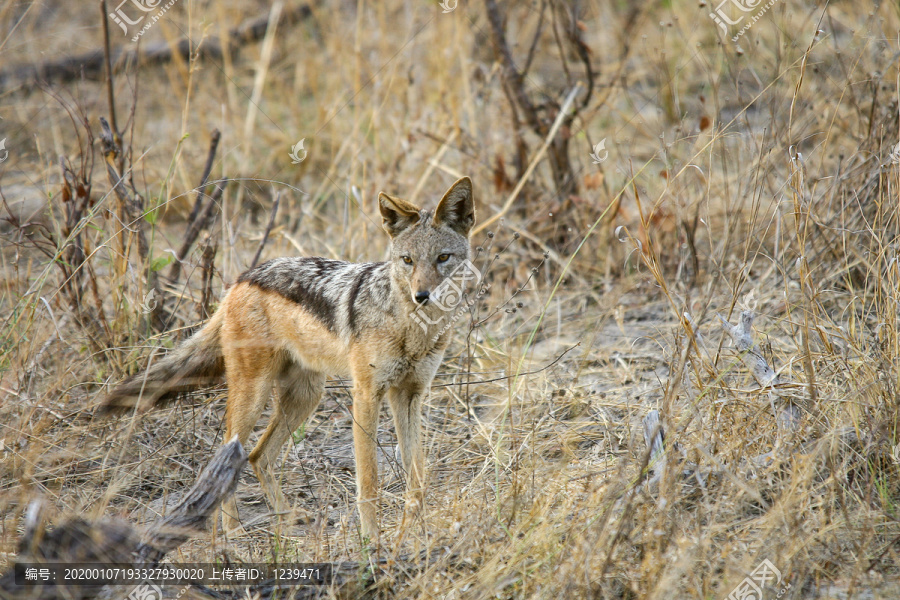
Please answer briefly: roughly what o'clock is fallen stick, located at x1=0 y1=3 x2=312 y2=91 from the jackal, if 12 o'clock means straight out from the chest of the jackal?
The fallen stick is roughly at 7 o'clock from the jackal.

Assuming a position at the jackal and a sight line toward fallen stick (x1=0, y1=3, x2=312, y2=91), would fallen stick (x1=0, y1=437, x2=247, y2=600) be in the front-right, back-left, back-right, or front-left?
back-left

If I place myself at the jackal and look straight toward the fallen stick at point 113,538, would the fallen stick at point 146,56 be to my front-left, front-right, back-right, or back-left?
back-right

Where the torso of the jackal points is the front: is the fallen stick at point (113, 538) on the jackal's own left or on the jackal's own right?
on the jackal's own right

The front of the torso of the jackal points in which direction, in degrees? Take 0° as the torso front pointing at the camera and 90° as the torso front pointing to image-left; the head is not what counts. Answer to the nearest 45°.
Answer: approximately 315°
